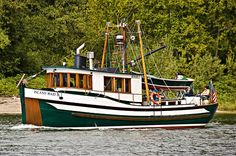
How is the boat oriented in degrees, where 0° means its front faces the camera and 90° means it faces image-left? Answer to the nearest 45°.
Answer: approximately 90°
